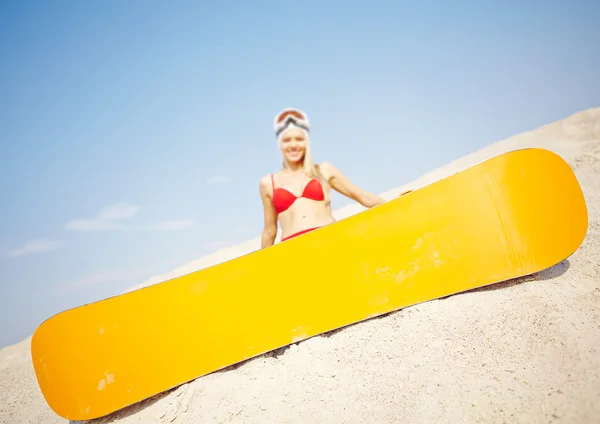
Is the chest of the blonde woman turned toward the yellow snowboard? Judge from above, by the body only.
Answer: yes

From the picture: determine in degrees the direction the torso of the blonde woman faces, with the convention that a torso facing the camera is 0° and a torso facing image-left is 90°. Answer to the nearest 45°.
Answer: approximately 0°
